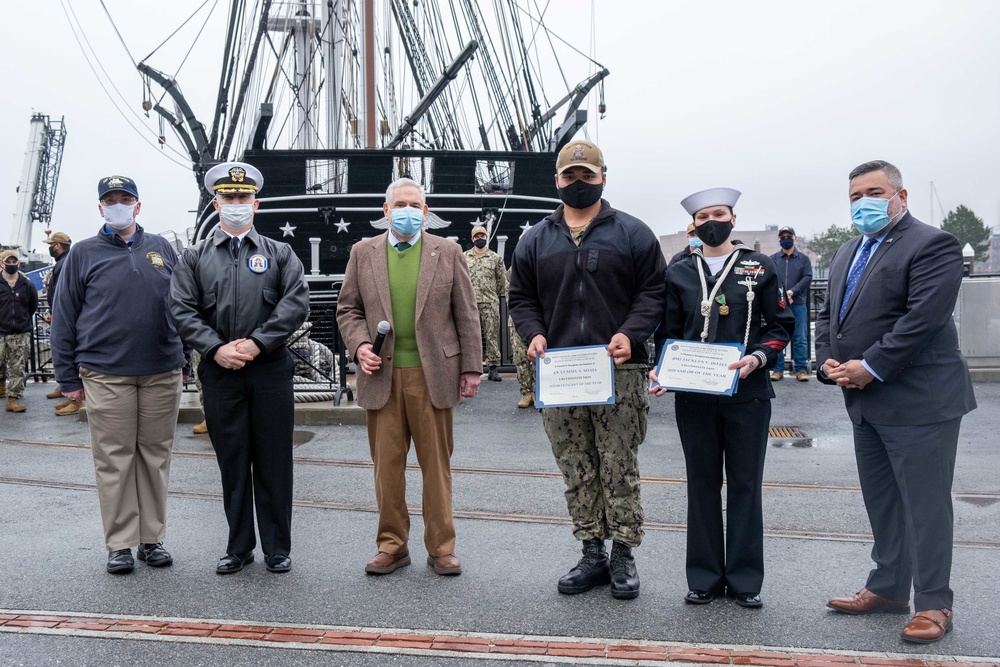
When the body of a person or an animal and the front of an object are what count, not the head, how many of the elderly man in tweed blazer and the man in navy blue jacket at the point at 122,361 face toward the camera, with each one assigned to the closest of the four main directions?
2

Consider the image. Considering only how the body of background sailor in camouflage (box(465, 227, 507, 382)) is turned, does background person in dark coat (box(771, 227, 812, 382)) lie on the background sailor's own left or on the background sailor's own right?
on the background sailor's own left

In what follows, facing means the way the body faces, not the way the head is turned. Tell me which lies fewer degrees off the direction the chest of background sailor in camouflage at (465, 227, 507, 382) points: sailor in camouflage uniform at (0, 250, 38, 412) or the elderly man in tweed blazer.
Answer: the elderly man in tweed blazer

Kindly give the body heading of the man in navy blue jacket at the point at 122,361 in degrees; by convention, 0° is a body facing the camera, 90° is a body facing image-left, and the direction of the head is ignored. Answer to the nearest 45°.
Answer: approximately 0°

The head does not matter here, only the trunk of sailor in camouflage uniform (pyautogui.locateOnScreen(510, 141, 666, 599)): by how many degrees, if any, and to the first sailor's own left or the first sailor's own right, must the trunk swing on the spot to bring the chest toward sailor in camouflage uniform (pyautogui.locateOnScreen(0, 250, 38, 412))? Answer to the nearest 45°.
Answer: approximately 135° to the first sailor's own right

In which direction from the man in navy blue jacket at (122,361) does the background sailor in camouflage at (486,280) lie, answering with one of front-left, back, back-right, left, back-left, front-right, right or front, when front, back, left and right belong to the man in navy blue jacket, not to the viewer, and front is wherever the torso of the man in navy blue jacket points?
back-left

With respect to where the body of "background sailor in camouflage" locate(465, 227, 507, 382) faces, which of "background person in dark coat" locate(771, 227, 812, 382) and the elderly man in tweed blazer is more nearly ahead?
the elderly man in tweed blazer
